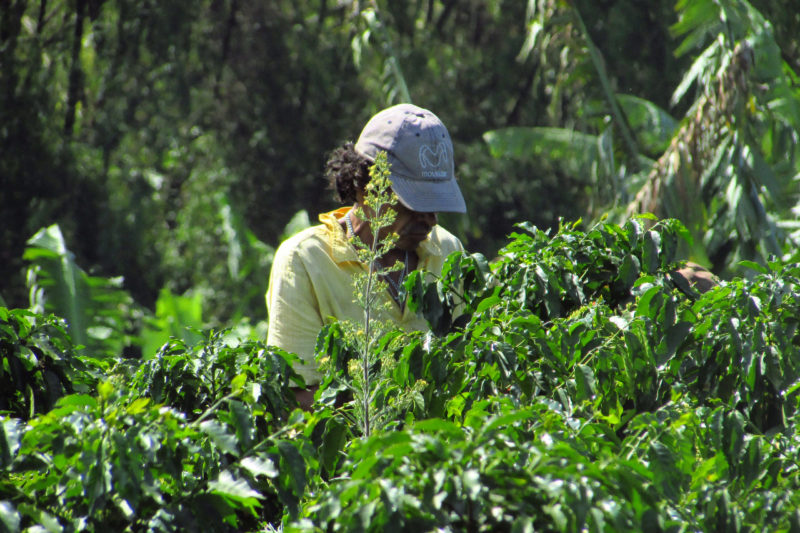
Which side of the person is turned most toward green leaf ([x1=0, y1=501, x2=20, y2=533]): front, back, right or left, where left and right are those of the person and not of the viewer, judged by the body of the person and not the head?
right

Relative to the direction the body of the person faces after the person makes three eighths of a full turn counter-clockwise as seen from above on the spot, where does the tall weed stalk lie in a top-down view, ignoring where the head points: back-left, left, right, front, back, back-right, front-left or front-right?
back

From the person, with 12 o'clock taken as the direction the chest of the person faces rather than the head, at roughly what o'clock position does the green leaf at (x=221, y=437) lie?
The green leaf is roughly at 2 o'clock from the person.

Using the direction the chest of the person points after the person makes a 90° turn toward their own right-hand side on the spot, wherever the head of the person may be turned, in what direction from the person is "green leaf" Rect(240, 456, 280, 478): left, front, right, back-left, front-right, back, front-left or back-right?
front-left

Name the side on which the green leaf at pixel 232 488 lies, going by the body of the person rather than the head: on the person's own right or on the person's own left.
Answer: on the person's own right

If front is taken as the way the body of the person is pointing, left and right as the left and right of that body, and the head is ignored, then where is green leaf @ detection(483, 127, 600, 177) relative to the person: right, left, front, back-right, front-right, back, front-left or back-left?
back-left
